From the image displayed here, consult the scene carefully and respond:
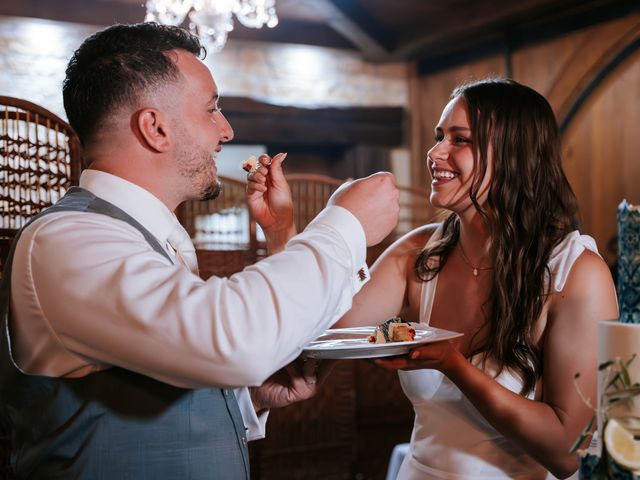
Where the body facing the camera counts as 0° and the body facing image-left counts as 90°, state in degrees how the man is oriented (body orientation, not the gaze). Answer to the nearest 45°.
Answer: approximately 270°

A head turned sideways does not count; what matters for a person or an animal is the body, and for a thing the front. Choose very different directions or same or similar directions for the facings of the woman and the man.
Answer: very different directions

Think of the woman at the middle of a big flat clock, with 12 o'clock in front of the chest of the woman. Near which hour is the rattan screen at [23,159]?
The rattan screen is roughly at 1 o'clock from the woman.

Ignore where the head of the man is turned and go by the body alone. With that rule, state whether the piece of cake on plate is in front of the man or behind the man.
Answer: in front

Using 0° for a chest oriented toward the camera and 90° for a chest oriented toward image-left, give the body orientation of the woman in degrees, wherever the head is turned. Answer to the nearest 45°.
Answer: approximately 45°

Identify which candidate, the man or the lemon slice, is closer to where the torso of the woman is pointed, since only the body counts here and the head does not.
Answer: the man

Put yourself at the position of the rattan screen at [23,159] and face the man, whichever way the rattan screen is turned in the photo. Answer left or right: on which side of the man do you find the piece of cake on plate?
left

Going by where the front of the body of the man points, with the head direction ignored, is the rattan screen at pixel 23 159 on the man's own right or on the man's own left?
on the man's own left

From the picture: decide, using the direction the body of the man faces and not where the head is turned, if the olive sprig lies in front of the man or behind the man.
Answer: in front

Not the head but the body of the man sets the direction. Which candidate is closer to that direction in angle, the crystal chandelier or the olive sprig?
the olive sprig

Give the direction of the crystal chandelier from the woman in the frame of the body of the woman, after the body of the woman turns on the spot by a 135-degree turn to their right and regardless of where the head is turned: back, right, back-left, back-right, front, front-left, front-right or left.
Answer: front-left

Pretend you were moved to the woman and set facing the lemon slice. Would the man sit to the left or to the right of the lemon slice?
right

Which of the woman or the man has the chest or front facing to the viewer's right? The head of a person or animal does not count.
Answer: the man

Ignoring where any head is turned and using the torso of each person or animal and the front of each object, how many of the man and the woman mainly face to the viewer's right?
1

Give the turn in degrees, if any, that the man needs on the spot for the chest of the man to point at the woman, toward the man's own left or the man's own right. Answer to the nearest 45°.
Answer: approximately 45° to the man's own left
